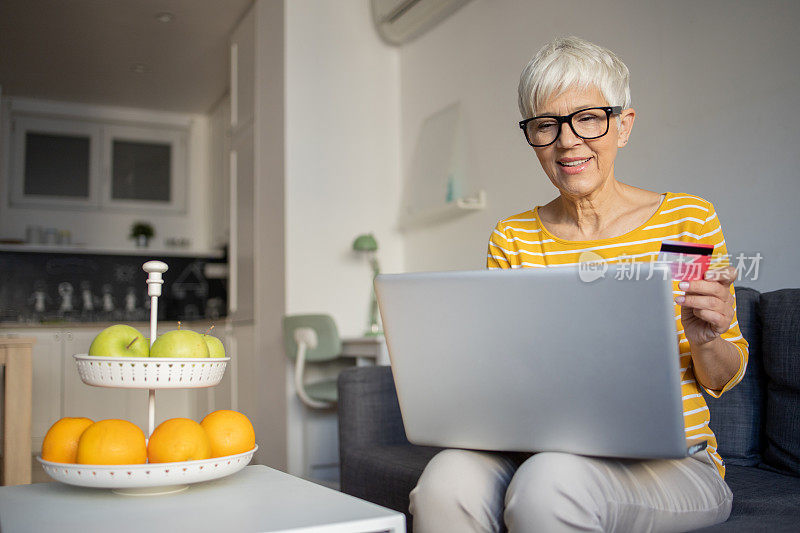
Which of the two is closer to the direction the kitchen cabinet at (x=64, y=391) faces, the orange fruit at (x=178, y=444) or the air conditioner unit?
the orange fruit

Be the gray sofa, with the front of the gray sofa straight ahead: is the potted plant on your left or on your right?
on your right

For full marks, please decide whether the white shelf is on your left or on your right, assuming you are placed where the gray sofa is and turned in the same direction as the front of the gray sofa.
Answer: on your right

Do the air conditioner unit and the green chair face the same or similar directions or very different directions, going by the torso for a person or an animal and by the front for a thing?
very different directions

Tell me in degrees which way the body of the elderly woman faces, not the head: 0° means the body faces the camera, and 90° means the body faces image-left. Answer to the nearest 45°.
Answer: approximately 45°

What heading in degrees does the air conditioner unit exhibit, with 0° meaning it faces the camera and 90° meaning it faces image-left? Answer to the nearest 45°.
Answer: approximately 45°

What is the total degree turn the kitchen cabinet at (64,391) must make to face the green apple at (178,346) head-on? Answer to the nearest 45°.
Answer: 0° — it already faces it

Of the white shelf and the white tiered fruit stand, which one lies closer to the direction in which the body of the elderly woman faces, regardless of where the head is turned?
the white tiered fruit stand

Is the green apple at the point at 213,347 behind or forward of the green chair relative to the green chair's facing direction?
behind

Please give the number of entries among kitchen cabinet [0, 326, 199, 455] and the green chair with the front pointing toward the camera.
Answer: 1

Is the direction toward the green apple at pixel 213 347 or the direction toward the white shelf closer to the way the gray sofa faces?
the green apple

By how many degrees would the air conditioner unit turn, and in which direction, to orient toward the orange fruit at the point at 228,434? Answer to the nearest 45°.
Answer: approximately 45° to its left

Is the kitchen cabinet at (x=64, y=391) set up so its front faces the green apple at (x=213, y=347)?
yes
